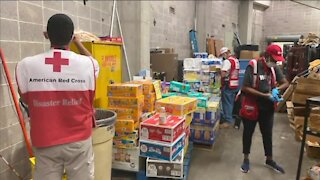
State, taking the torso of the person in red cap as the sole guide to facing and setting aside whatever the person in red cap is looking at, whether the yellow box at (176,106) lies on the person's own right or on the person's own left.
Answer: on the person's own right

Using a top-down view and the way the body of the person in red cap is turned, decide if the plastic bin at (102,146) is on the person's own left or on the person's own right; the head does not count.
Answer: on the person's own right

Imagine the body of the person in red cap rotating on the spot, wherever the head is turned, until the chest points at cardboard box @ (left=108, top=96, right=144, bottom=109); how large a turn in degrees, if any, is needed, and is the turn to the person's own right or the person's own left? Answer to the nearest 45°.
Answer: approximately 90° to the person's own right

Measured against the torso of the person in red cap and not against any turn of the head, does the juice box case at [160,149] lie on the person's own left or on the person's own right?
on the person's own right

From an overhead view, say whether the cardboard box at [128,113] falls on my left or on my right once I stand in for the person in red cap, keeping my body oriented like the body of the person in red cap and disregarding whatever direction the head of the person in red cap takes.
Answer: on my right
